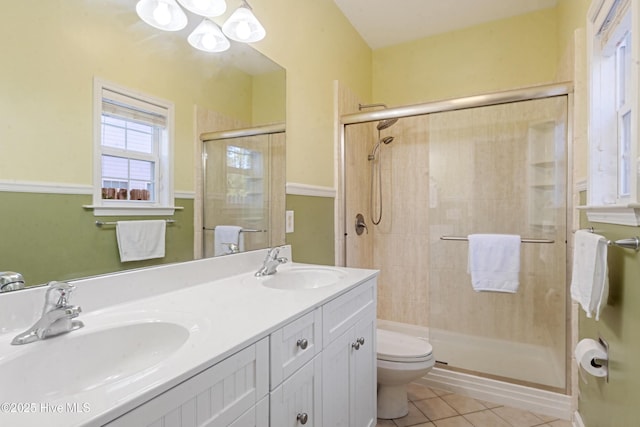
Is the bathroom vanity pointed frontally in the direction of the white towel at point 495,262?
no

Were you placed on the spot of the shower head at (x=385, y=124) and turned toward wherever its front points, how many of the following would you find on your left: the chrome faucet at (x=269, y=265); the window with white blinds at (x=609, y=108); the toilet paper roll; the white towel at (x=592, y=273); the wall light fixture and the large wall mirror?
0

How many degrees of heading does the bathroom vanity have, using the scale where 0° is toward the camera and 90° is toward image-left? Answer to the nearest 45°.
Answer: approximately 315°

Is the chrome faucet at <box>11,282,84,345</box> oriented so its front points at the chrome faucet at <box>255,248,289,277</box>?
no

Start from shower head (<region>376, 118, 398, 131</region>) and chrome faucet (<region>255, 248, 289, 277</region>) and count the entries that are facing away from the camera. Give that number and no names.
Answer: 0

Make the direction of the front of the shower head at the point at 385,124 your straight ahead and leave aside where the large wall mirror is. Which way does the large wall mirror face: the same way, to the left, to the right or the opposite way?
the same way

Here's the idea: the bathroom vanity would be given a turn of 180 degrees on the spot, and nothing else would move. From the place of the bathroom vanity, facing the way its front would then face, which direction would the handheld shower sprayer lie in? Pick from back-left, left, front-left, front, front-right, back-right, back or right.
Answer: right

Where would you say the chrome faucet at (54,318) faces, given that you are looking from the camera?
facing the viewer and to the right of the viewer

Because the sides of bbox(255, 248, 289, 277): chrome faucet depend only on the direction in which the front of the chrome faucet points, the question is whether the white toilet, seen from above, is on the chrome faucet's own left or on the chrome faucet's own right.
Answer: on the chrome faucet's own left

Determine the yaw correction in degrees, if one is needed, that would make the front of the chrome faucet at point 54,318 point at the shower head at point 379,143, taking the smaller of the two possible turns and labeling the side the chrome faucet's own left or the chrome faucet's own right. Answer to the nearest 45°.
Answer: approximately 45° to the chrome faucet's own left

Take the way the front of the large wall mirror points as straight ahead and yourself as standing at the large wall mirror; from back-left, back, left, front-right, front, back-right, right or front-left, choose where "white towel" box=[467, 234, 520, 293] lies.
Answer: front-left

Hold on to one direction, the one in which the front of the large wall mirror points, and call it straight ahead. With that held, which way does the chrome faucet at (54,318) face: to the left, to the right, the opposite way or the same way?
the same way

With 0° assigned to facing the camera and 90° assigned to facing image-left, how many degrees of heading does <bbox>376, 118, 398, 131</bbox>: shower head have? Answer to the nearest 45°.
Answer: approximately 270°
